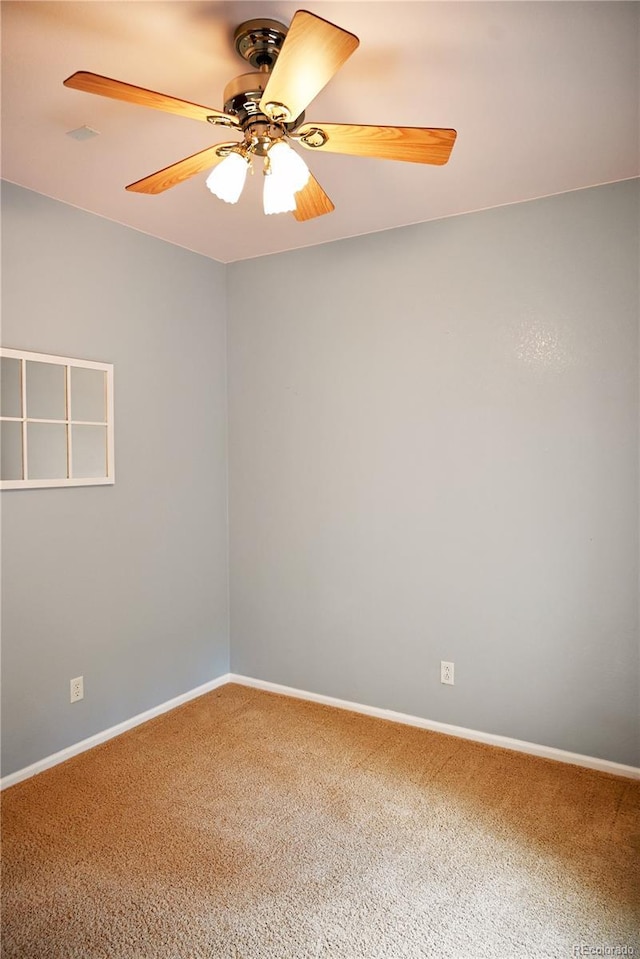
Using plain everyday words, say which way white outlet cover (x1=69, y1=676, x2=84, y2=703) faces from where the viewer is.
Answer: facing the viewer and to the right of the viewer

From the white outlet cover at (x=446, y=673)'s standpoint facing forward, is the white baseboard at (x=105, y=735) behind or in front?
in front

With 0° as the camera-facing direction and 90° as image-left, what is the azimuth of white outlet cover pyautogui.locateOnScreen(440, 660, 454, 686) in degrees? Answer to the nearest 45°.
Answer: approximately 45°

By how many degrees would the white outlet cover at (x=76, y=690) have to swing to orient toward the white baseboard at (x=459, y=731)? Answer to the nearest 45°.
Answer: approximately 45° to its left

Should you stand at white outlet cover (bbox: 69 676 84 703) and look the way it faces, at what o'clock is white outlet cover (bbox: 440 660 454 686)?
white outlet cover (bbox: 440 660 454 686) is roughly at 11 o'clock from white outlet cover (bbox: 69 676 84 703).

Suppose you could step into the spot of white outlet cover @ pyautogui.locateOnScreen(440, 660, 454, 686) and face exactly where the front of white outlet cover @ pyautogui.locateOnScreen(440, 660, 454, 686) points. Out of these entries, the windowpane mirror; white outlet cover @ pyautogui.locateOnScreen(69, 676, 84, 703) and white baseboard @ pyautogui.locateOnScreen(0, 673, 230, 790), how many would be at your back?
0

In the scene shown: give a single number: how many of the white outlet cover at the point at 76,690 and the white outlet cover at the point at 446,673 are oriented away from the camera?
0

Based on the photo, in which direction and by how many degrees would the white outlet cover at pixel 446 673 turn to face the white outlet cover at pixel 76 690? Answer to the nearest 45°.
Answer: approximately 45° to its right
